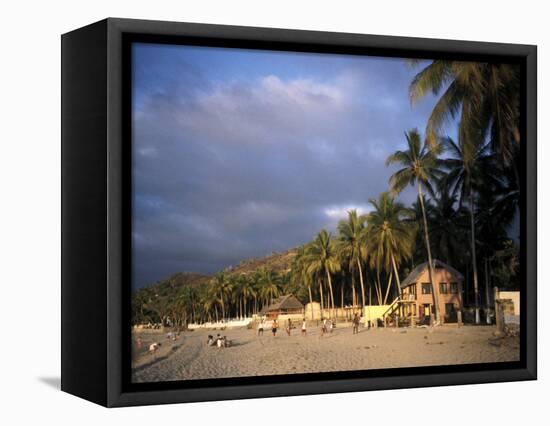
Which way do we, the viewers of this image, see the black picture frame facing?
facing the viewer and to the right of the viewer
